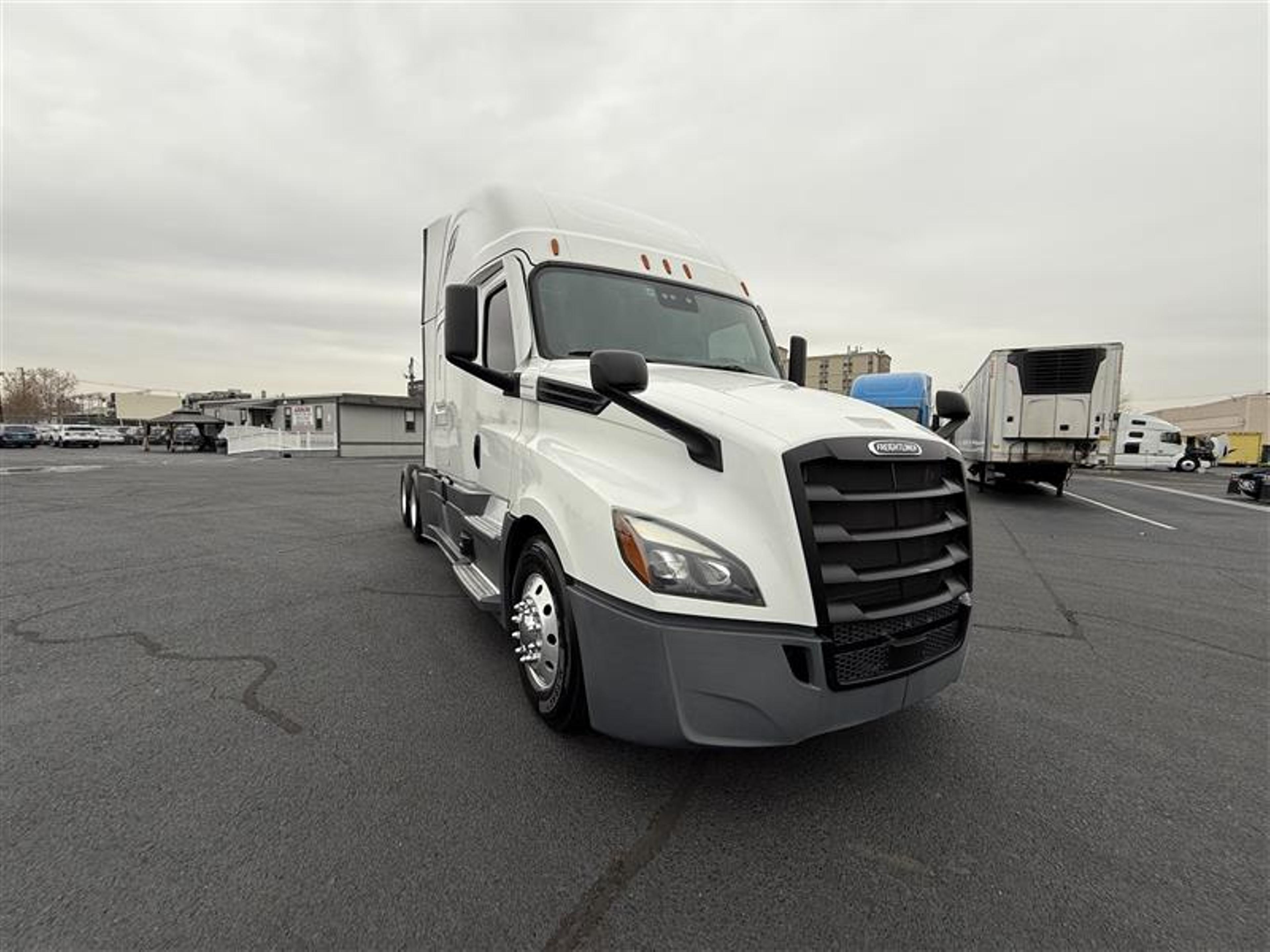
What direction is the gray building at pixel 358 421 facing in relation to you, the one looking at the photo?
facing the viewer and to the left of the viewer

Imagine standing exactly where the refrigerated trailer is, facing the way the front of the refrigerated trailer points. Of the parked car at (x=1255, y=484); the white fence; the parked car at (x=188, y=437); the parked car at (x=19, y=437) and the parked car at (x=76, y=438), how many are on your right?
4

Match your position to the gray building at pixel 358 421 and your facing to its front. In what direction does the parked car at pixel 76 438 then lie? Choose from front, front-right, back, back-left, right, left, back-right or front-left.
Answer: right

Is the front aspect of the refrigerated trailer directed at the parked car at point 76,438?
no

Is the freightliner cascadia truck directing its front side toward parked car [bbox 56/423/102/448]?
no

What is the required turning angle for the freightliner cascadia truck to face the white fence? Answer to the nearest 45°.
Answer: approximately 180°

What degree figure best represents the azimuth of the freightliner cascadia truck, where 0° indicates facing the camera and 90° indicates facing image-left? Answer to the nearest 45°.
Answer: approximately 315°

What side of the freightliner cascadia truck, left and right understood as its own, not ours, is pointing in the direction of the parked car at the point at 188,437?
back

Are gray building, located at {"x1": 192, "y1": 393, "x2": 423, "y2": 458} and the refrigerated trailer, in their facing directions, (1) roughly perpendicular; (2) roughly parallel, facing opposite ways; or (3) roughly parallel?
roughly parallel

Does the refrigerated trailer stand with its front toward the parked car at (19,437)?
no

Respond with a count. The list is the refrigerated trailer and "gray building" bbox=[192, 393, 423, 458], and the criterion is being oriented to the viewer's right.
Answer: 0

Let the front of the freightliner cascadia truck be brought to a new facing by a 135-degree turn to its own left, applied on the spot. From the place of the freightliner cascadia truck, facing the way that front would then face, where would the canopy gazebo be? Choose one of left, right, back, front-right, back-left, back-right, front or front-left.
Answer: front-left

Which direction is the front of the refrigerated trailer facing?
toward the camera

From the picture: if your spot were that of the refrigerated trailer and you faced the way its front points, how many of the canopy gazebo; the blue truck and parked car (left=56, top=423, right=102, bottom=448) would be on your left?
0

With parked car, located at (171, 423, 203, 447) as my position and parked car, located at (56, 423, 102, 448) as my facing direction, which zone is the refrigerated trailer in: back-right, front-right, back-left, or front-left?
back-left

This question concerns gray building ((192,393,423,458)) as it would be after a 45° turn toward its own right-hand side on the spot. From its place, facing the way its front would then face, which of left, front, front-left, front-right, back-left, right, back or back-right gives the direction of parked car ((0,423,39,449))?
front-right

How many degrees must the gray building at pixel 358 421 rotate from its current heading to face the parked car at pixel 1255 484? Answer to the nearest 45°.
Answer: approximately 90° to its left

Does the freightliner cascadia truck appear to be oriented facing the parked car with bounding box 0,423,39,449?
no

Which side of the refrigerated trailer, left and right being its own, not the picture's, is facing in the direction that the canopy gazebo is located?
right
